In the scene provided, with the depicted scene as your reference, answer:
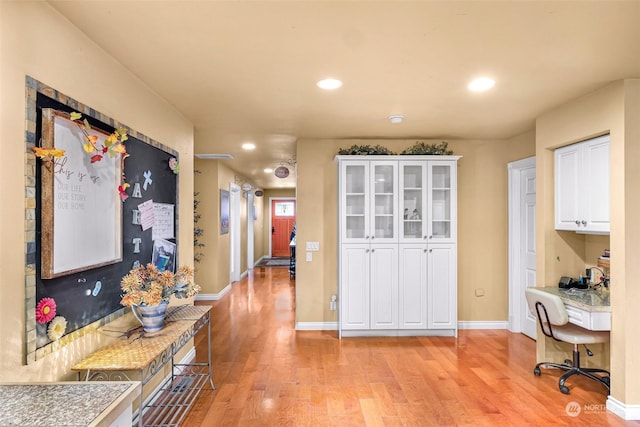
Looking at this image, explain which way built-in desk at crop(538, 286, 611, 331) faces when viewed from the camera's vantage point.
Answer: facing the viewer and to the left of the viewer

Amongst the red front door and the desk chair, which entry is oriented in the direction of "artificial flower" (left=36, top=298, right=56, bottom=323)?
the red front door

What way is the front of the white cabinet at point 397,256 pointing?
toward the camera

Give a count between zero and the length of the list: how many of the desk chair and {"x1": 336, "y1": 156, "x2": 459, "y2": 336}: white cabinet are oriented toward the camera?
1

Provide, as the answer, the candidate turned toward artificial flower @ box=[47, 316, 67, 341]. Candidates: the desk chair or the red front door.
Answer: the red front door

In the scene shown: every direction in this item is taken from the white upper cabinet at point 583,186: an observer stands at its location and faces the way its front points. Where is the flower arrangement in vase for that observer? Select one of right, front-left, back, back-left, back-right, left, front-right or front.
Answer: front

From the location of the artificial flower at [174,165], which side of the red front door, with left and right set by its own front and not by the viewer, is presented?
front

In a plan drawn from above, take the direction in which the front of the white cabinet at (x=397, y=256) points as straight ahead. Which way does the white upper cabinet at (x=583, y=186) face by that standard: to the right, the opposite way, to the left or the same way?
to the right

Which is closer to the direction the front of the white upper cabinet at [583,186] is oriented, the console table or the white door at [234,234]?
the console table

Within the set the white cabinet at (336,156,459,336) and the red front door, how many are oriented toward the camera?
2

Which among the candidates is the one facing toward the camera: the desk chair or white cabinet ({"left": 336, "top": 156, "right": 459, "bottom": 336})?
the white cabinet

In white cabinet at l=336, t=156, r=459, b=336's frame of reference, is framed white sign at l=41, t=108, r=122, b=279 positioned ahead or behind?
ahead

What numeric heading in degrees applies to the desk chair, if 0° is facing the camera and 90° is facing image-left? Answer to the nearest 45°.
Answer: approximately 225°

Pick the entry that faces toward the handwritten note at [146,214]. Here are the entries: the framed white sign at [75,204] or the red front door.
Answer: the red front door

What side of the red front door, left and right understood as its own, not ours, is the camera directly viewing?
front

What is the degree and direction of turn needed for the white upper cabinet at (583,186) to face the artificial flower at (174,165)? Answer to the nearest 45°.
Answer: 0° — it already faces it

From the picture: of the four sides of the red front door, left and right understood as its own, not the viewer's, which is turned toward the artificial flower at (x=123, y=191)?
front

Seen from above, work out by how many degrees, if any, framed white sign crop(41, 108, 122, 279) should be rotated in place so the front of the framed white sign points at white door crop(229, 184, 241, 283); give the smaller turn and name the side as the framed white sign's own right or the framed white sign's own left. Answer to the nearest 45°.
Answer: approximately 90° to the framed white sign's own left

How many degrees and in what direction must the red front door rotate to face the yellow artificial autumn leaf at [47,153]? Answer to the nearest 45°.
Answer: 0° — it already faces it

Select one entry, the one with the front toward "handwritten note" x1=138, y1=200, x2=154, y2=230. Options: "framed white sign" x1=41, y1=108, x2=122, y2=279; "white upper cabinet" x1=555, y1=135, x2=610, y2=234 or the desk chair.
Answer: the white upper cabinet

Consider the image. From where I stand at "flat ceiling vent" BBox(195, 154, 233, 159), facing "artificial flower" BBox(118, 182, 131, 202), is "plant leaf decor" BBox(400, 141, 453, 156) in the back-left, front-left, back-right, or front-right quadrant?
front-left
